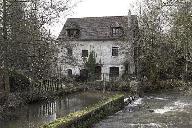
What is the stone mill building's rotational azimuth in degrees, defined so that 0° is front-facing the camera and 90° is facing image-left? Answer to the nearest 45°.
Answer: approximately 0°

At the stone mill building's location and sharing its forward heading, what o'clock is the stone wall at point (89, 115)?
The stone wall is roughly at 12 o'clock from the stone mill building.
